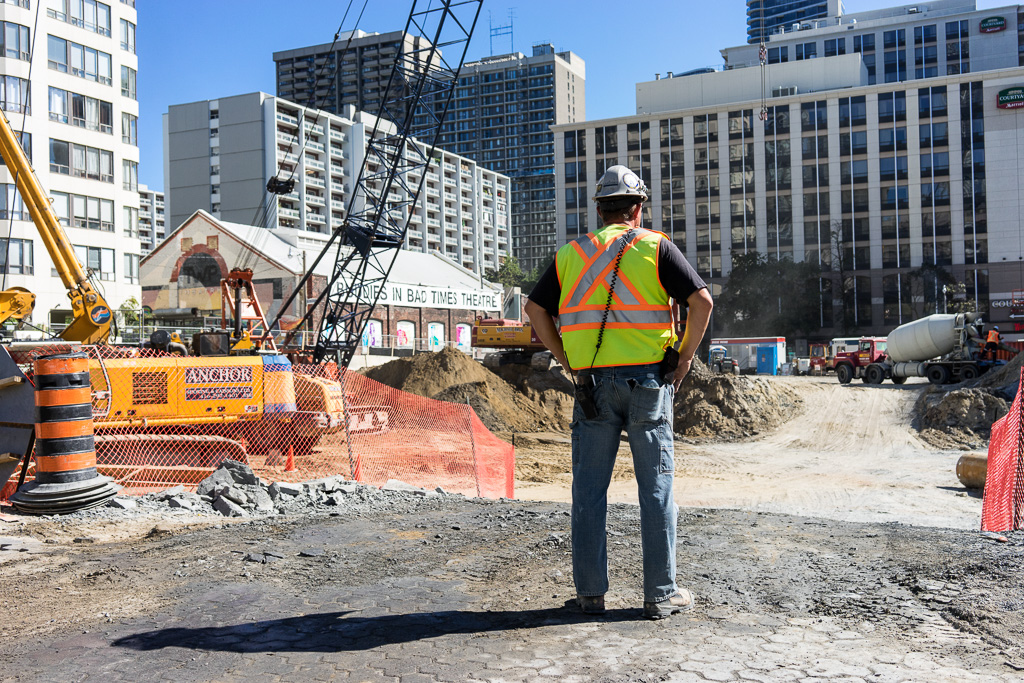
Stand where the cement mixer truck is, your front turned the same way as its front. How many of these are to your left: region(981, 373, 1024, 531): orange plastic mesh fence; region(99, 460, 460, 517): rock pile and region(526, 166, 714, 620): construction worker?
3

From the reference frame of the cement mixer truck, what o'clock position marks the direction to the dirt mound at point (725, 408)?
The dirt mound is roughly at 10 o'clock from the cement mixer truck.

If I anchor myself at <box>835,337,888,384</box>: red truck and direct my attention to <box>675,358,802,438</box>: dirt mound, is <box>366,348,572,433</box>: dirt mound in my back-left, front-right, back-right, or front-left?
front-right

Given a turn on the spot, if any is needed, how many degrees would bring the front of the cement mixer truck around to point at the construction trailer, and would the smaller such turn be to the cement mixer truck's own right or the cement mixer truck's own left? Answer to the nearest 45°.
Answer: approximately 45° to the cement mixer truck's own right

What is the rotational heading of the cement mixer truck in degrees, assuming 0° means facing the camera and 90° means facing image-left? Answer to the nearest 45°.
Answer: approximately 90°

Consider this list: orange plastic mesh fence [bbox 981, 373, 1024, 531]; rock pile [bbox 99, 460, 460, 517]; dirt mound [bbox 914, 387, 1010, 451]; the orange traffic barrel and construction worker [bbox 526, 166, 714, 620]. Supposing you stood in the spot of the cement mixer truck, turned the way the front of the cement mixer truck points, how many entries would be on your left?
5

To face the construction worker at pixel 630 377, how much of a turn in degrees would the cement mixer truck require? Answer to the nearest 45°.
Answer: approximately 90° to its left

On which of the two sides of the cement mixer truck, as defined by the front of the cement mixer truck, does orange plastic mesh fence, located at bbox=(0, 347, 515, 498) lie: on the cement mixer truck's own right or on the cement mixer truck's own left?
on the cement mixer truck's own left

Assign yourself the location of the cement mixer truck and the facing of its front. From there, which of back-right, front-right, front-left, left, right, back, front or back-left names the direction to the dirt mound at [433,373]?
front-left

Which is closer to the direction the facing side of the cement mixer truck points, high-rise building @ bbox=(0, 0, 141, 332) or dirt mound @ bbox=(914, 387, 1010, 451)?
the high-rise building

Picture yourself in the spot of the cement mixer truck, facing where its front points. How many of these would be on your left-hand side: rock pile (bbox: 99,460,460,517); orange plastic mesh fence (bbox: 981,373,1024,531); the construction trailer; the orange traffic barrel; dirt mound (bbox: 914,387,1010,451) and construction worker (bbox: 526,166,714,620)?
5

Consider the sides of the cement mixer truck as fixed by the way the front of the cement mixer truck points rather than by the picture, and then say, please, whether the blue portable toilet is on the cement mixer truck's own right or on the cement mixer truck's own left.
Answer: on the cement mixer truck's own right

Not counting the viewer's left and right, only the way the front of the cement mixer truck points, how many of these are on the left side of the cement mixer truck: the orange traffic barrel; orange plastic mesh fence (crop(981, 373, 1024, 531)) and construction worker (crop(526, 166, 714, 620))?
3

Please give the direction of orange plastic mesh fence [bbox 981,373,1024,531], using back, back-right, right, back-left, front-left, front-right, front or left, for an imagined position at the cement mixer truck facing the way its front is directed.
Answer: left

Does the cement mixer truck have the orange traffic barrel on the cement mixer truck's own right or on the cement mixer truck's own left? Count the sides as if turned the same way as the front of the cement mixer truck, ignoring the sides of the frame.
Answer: on the cement mixer truck's own left

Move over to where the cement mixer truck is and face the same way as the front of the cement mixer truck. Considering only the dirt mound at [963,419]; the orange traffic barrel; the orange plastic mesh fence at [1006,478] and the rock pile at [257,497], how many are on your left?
4

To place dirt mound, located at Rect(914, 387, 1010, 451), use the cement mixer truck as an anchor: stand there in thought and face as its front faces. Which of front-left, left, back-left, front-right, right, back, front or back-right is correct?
left

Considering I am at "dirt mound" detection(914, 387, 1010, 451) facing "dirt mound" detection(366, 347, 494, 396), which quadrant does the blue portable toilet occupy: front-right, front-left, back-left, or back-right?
front-right
